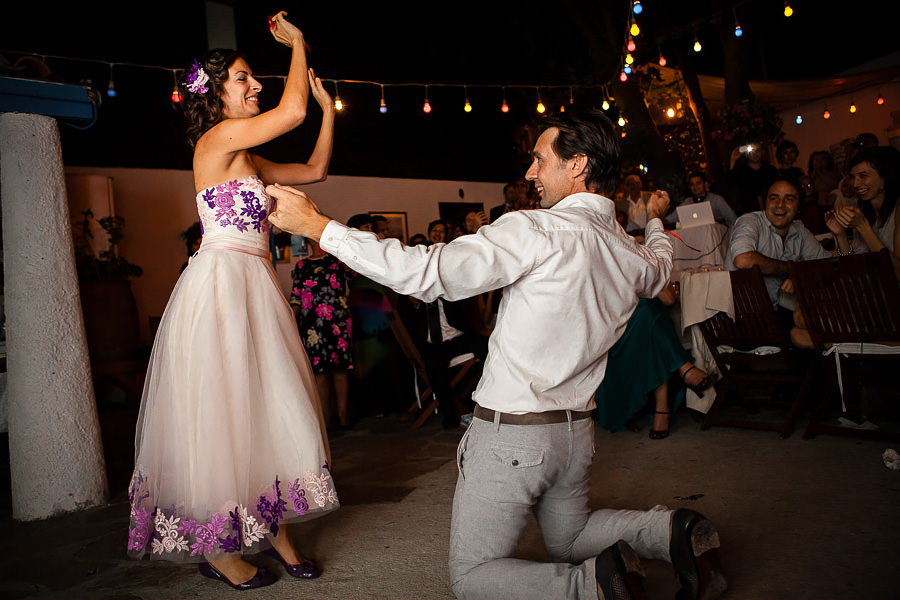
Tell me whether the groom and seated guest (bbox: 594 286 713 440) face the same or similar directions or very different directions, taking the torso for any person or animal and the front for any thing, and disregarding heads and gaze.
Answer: very different directions

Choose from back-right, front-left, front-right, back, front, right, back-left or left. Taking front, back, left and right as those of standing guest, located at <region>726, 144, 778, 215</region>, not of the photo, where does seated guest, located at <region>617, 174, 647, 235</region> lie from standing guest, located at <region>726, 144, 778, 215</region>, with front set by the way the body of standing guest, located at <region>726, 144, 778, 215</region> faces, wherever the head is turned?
right

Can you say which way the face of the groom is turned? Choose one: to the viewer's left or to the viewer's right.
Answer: to the viewer's left

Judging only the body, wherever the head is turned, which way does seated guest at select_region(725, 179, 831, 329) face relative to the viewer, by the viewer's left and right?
facing the viewer

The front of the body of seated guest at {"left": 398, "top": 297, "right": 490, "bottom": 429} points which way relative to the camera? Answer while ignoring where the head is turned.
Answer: toward the camera

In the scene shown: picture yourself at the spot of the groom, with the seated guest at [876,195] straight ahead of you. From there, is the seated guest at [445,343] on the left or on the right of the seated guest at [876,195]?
left

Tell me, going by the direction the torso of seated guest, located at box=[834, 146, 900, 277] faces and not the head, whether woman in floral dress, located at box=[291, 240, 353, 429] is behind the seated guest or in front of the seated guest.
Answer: in front

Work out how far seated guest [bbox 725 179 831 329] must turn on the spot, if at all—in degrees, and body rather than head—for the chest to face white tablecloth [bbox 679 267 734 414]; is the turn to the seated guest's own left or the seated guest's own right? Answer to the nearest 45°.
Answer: approximately 45° to the seated guest's own right

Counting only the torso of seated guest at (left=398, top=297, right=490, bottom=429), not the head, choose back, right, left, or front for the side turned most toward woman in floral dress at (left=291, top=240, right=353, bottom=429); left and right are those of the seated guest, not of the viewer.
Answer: right

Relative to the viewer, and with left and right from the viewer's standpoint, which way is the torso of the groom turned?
facing away from the viewer and to the left of the viewer
